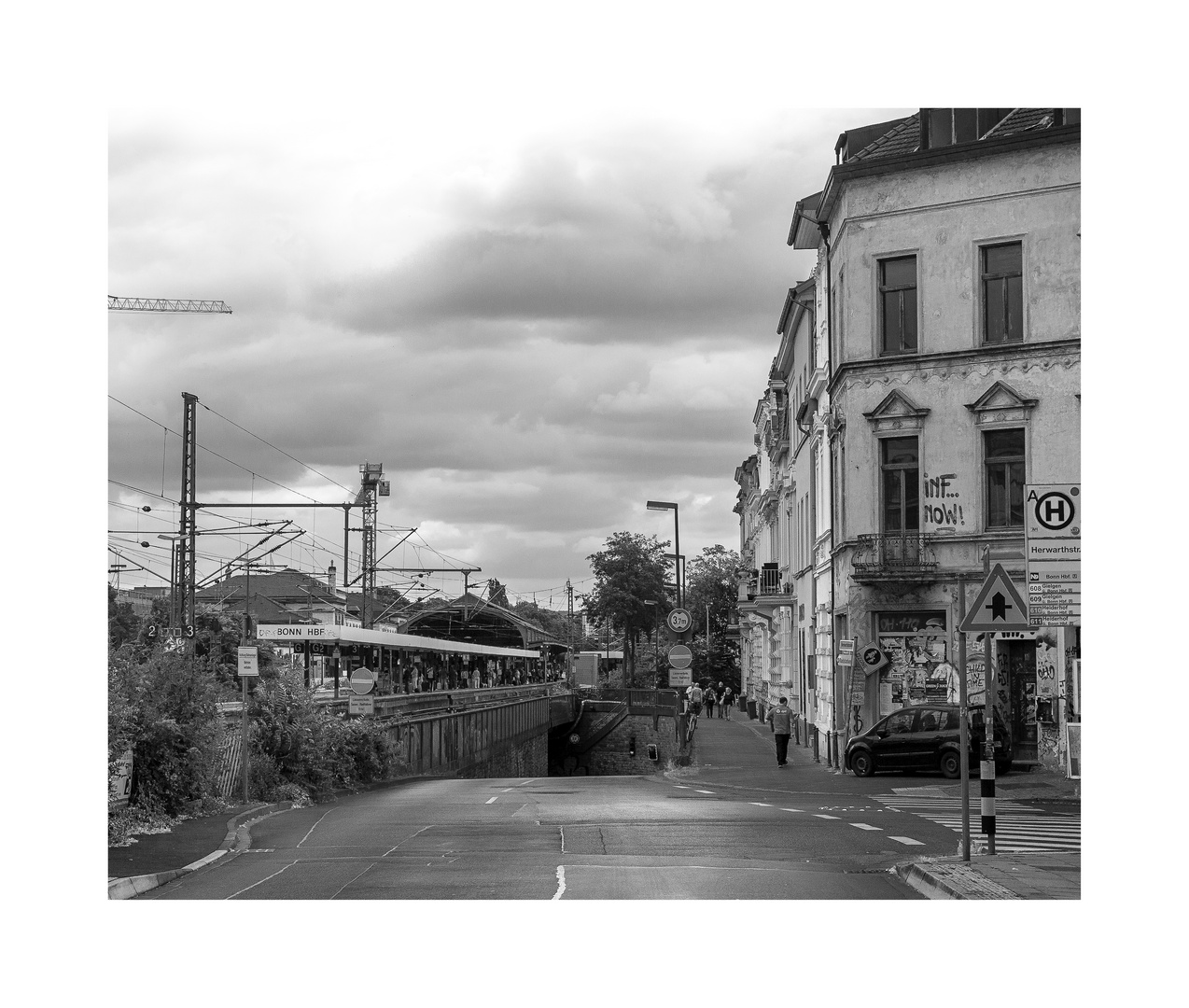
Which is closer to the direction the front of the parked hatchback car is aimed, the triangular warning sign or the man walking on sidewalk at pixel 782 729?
the man walking on sidewalk

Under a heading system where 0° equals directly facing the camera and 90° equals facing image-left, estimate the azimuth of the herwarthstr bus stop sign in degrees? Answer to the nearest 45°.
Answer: approximately 0°

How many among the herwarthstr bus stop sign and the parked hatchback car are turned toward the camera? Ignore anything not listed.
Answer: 1

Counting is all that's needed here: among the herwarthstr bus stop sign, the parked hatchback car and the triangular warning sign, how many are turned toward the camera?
2

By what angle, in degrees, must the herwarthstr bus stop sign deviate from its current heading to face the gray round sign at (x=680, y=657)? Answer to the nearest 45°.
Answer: approximately 180°

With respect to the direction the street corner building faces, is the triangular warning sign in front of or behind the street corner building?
in front

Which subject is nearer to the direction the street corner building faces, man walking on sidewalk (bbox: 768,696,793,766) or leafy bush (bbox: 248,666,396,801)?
the leafy bush

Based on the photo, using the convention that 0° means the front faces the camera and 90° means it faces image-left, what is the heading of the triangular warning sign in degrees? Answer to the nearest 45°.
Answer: approximately 0°

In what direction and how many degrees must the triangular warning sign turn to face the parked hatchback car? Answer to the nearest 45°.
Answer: approximately 180°

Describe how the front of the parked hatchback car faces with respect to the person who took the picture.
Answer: facing away from the viewer and to the left of the viewer

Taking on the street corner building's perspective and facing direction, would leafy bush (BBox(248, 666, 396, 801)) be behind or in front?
in front

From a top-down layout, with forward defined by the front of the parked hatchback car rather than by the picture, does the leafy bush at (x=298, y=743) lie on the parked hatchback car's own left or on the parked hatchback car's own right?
on the parked hatchback car's own left

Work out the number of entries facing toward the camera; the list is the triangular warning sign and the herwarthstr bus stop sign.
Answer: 2
